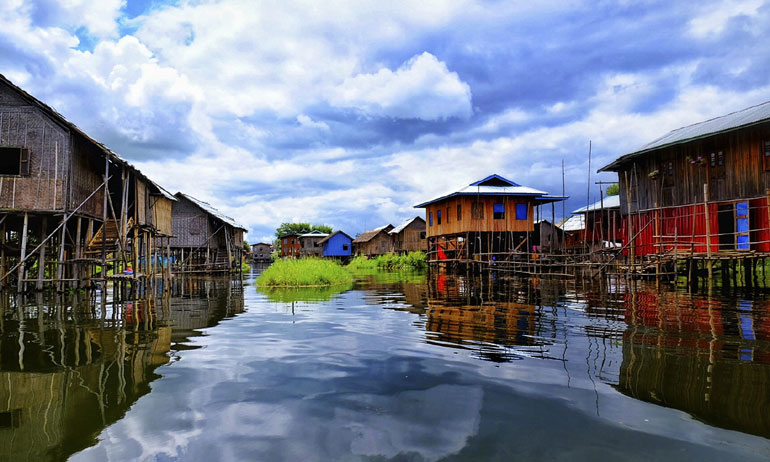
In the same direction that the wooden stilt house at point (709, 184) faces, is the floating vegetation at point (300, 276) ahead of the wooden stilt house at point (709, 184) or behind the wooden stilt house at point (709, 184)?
ahead

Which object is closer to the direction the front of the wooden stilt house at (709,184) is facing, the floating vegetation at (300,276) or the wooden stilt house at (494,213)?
the floating vegetation

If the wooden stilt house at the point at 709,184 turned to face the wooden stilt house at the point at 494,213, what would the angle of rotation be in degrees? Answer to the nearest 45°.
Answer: approximately 90° to its right
